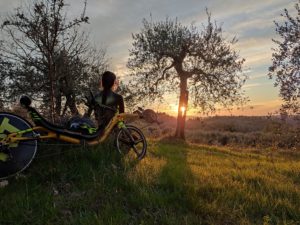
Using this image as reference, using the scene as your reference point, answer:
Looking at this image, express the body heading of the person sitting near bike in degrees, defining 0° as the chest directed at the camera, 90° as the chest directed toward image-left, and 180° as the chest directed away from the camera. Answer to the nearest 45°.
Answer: approximately 225°
